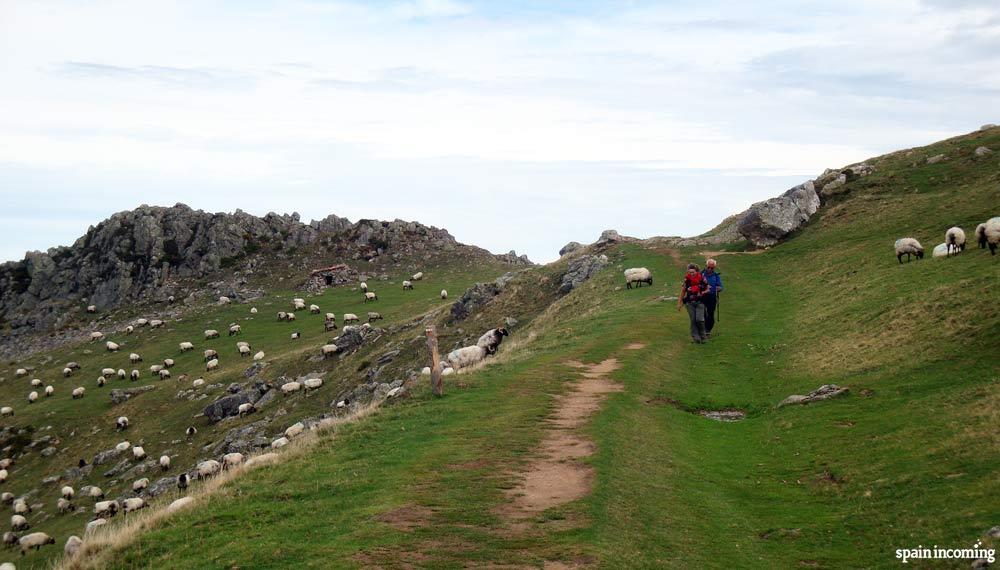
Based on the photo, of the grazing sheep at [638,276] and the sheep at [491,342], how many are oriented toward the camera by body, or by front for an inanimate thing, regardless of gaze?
0

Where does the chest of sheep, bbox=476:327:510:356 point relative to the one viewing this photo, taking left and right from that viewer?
facing to the right of the viewer

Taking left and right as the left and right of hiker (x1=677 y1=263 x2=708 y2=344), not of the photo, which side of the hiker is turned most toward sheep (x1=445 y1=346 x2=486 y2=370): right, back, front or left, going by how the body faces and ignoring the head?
right

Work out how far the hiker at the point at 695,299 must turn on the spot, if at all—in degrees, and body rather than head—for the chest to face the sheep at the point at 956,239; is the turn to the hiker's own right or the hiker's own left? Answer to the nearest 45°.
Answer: approximately 90° to the hiker's own left

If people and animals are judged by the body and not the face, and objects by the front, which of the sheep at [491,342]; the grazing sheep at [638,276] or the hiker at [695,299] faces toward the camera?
the hiker

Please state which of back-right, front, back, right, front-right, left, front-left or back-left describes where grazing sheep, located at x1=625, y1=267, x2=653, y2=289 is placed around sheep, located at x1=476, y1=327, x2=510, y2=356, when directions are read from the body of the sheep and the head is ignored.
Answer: front-left

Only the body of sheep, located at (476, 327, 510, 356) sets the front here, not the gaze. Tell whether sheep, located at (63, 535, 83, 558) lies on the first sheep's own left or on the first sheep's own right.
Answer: on the first sheep's own right

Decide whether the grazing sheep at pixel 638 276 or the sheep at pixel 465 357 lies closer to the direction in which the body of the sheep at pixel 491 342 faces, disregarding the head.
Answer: the grazing sheep
